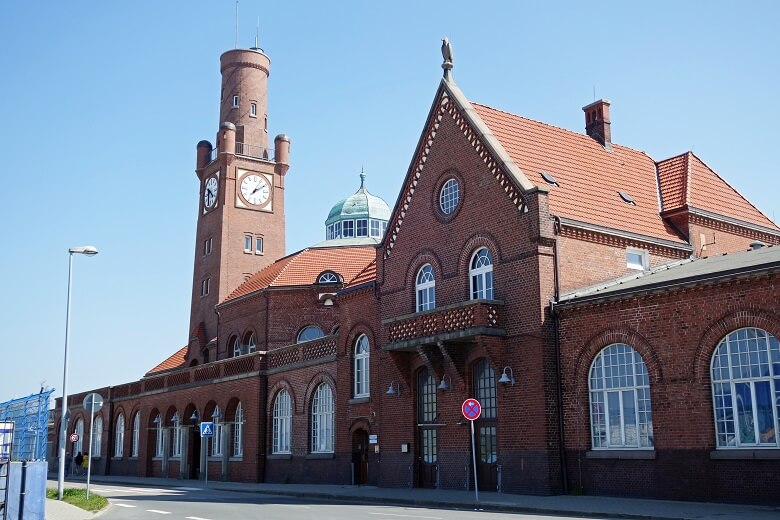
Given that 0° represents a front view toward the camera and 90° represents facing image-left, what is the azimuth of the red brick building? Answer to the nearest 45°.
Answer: approximately 45°

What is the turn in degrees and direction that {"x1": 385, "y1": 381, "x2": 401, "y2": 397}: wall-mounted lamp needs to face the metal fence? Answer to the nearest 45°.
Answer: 0° — it already faces it

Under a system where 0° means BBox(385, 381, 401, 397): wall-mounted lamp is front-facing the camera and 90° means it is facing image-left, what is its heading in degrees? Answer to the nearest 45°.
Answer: approximately 45°
